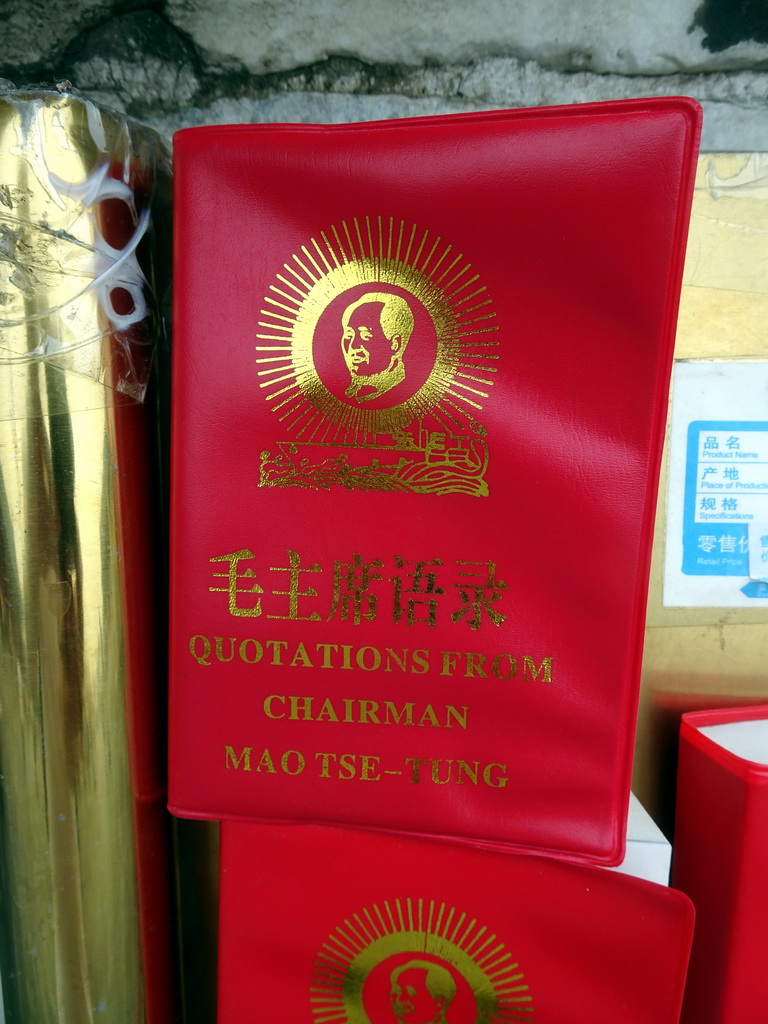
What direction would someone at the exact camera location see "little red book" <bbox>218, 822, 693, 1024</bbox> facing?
facing the viewer

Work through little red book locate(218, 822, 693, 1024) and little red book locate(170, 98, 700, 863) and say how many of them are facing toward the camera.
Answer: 2
